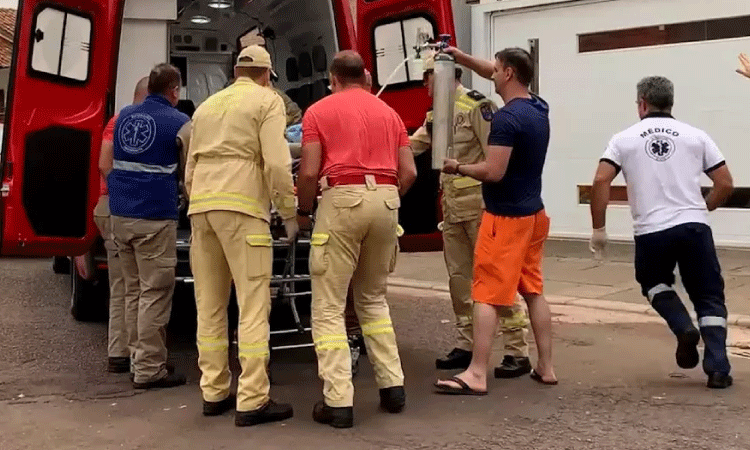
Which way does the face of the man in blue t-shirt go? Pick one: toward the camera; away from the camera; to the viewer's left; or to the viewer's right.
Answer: to the viewer's left

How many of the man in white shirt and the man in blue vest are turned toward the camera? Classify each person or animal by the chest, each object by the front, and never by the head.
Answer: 0

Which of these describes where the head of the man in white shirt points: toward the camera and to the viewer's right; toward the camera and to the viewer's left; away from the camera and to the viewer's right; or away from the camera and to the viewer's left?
away from the camera and to the viewer's left

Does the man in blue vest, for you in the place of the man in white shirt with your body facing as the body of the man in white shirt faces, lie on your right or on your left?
on your left

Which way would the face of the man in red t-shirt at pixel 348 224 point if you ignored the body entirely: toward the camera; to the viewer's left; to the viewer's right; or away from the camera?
away from the camera

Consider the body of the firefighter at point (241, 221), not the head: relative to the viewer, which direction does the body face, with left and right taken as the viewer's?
facing away from the viewer and to the right of the viewer

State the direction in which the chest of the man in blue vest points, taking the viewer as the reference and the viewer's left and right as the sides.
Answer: facing away from the viewer and to the right of the viewer

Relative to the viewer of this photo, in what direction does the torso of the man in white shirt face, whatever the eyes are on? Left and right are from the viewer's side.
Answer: facing away from the viewer

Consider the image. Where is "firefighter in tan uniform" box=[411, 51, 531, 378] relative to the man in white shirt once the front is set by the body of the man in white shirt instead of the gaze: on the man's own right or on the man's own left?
on the man's own left

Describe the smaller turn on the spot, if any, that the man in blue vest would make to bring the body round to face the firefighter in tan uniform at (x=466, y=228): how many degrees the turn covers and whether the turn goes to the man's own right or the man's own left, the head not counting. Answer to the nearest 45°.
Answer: approximately 45° to the man's own right
